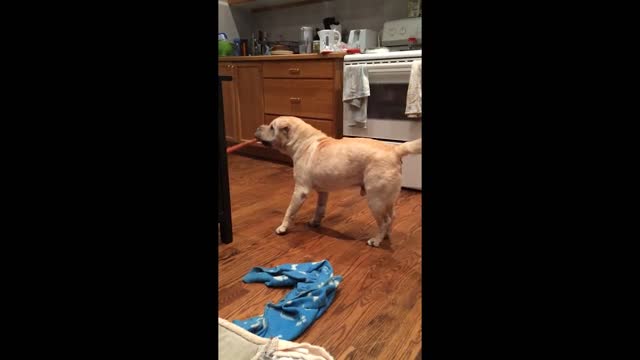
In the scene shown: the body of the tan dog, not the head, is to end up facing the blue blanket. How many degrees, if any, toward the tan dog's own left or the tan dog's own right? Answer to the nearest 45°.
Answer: approximately 90° to the tan dog's own left

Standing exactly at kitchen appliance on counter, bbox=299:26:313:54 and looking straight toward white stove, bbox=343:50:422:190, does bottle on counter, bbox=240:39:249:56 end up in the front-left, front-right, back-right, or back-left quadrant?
back-right

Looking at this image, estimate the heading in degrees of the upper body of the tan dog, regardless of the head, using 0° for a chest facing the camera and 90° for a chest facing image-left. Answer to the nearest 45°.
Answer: approximately 90°

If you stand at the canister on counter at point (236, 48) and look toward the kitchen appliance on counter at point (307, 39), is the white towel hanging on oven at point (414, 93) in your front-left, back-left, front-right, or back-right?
front-right

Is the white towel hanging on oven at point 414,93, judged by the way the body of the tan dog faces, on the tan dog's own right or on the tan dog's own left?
on the tan dog's own right

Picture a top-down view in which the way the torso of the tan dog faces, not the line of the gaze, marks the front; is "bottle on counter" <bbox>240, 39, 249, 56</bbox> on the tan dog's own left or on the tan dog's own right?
on the tan dog's own right

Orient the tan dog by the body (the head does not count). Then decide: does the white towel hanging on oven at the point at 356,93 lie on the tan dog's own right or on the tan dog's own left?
on the tan dog's own right

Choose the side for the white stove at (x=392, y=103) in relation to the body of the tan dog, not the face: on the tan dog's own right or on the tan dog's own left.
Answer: on the tan dog's own right

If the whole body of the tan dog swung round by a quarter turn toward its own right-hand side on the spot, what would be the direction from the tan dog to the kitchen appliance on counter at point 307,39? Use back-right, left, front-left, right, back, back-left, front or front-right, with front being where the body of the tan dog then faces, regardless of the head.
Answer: front

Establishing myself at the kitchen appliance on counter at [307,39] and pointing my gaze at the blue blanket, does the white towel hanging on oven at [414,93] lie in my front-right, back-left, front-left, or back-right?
front-left

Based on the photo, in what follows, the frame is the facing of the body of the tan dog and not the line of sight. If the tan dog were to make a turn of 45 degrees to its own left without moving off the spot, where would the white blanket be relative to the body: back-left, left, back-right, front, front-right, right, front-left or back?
front-left

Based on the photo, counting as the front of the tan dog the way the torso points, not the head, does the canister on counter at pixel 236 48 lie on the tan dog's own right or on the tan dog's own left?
on the tan dog's own right

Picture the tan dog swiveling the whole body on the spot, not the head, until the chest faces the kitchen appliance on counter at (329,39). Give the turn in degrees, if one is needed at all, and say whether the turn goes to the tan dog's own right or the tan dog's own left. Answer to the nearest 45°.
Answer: approximately 90° to the tan dog's own right
